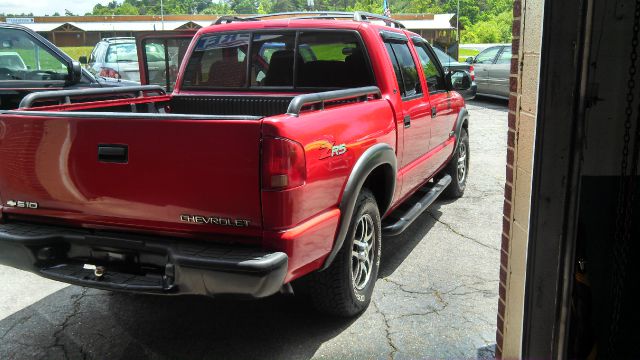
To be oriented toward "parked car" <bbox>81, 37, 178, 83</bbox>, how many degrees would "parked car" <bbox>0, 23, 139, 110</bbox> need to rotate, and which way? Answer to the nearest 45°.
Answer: approximately 90° to its left

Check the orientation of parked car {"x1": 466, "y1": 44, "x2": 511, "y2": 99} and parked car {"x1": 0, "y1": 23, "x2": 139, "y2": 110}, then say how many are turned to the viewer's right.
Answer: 1

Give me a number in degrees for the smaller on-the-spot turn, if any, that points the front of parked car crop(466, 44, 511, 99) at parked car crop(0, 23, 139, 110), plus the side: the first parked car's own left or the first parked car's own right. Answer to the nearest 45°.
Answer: approximately 45° to the first parked car's own left

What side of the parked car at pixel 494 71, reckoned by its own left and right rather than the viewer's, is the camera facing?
left

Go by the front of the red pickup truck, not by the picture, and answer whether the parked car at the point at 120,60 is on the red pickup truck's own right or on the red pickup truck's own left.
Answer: on the red pickup truck's own left

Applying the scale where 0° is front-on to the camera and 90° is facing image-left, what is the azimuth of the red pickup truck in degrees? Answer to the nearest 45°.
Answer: approximately 225°

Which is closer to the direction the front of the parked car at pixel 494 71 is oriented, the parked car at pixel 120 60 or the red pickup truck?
the parked car

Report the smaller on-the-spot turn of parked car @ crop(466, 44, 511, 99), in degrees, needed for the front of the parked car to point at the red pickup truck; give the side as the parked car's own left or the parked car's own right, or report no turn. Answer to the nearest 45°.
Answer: approximately 90° to the parked car's own left

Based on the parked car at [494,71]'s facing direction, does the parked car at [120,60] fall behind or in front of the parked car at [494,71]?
in front

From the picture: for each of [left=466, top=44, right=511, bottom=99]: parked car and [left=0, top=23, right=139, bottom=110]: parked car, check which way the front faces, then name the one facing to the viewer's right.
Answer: [left=0, top=23, right=139, bottom=110]: parked car

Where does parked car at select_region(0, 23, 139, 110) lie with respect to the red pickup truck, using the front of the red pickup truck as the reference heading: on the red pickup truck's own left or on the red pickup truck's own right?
on the red pickup truck's own left

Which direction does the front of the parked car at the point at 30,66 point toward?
to the viewer's right
